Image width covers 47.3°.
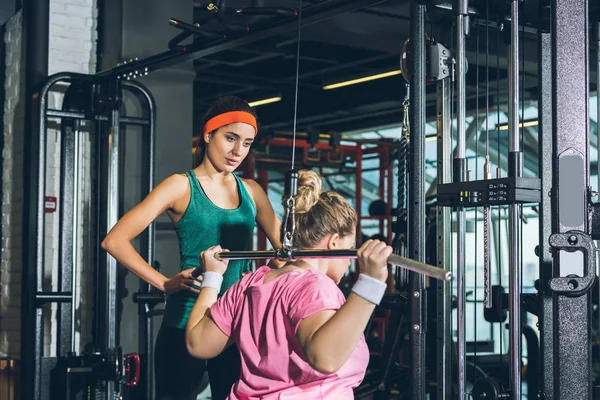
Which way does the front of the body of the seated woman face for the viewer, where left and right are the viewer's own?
facing away from the viewer and to the right of the viewer

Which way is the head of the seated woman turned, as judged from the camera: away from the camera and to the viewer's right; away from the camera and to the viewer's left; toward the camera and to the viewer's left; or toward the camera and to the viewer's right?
away from the camera and to the viewer's right

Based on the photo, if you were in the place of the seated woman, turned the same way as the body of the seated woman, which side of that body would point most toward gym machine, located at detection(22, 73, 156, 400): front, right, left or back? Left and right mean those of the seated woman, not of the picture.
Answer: left

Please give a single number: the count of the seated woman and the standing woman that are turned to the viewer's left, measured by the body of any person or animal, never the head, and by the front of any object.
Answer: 0

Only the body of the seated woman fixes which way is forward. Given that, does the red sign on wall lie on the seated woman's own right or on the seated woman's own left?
on the seated woman's own left

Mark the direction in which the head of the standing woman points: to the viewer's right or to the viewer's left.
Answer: to the viewer's right

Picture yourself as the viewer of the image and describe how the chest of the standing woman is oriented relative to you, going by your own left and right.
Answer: facing the viewer and to the right of the viewer
